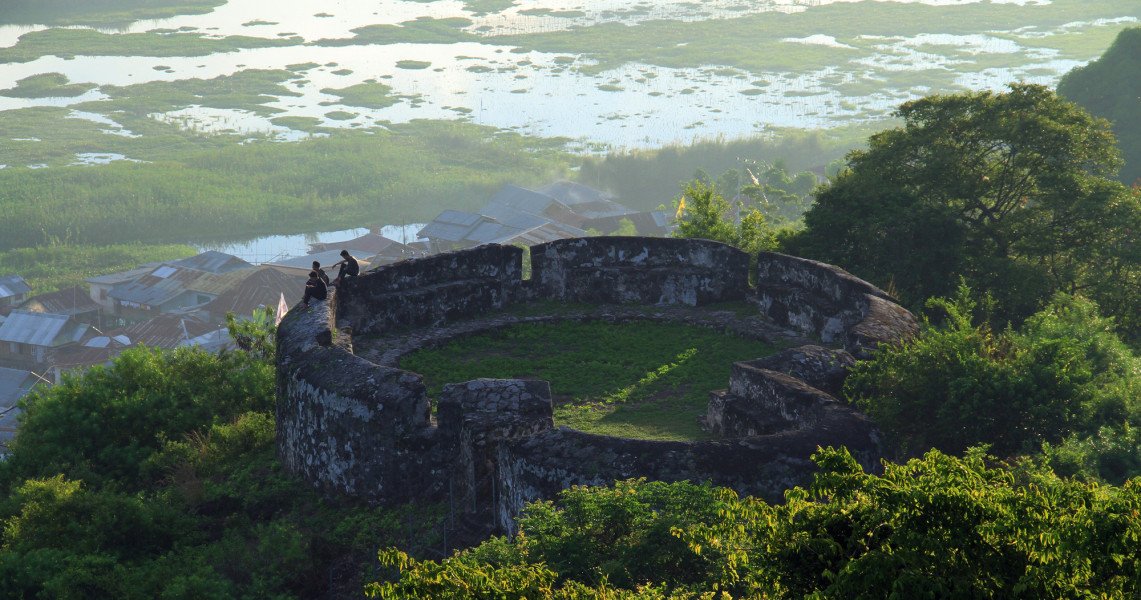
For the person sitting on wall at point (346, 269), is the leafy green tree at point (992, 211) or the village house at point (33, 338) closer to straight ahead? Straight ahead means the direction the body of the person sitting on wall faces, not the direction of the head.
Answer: the village house

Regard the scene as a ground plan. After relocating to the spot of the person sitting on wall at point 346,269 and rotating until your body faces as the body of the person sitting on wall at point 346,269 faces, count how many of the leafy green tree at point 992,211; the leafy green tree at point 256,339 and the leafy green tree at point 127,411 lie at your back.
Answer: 1

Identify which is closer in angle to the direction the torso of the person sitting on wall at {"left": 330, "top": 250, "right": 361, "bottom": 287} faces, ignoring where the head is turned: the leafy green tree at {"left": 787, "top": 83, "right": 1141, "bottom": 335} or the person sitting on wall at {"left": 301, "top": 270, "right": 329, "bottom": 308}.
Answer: the person sitting on wall

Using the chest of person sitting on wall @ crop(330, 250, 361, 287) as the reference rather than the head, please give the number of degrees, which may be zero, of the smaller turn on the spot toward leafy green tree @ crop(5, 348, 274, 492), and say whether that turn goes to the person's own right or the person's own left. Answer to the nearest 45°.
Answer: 0° — they already face it

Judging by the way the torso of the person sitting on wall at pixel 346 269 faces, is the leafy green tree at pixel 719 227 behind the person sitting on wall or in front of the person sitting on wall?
behind

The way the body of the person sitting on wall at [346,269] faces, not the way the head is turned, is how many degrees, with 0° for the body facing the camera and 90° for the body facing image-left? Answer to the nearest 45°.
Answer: approximately 90°

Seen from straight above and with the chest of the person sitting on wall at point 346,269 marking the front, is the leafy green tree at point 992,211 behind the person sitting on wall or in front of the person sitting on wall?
behind

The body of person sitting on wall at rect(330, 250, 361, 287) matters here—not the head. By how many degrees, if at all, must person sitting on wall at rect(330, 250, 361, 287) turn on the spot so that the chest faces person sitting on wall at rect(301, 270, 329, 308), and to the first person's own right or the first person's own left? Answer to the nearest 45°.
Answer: approximately 45° to the first person's own left
